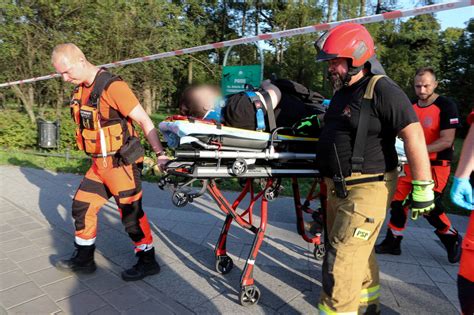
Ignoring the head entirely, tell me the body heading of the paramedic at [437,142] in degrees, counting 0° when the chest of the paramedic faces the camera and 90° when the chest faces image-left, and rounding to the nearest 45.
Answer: approximately 45°

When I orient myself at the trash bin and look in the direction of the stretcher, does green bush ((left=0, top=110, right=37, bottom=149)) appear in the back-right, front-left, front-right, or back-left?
back-right

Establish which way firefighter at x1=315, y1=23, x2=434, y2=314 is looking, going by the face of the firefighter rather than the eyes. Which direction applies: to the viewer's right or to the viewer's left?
to the viewer's left

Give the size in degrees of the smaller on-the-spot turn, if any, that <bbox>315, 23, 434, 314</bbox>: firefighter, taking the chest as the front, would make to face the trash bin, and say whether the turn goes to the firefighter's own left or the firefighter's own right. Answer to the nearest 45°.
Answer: approximately 45° to the firefighter's own right

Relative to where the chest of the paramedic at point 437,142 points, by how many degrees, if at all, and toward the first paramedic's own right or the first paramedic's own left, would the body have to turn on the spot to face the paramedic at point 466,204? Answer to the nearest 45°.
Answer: approximately 45° to the first paramedic's own left
